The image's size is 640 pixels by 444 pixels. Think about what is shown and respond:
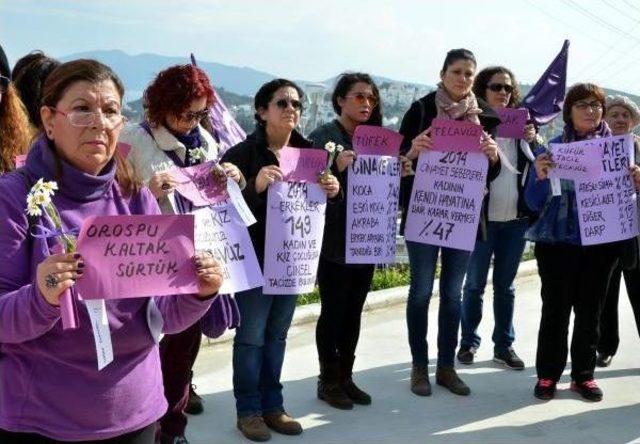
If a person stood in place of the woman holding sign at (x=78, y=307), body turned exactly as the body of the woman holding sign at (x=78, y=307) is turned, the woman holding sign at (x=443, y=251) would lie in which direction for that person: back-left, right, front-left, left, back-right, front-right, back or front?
left

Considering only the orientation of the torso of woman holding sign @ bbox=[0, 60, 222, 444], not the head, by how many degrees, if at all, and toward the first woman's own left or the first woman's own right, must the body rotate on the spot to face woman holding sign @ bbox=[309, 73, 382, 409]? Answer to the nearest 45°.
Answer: approximately 90° to the first woman's own left

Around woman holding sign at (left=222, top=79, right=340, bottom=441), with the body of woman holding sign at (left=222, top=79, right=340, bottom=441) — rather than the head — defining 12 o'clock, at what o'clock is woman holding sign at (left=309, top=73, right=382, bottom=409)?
woman holding sign at (left=309, top=73, right=382, bottom=409) is roughly at 9 o'clock from woman holding sign at (left=222, top=79, right=340, bottom=441).

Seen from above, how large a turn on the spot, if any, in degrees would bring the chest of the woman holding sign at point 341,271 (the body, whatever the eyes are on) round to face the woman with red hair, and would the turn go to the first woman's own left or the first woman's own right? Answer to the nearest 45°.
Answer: approximately 90° to the first woman's own right

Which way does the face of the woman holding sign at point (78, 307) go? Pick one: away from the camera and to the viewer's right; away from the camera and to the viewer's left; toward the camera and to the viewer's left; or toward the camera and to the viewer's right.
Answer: toward the camera and to the viewer's right

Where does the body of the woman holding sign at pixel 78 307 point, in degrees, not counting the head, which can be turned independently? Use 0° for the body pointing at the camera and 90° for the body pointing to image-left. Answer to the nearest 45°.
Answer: approximately 315°

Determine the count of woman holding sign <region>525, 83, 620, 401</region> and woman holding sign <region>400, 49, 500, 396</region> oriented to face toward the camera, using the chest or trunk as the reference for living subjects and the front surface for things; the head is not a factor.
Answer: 2

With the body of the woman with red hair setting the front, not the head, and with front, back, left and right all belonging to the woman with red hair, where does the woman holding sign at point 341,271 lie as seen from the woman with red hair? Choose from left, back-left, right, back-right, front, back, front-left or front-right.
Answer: left
